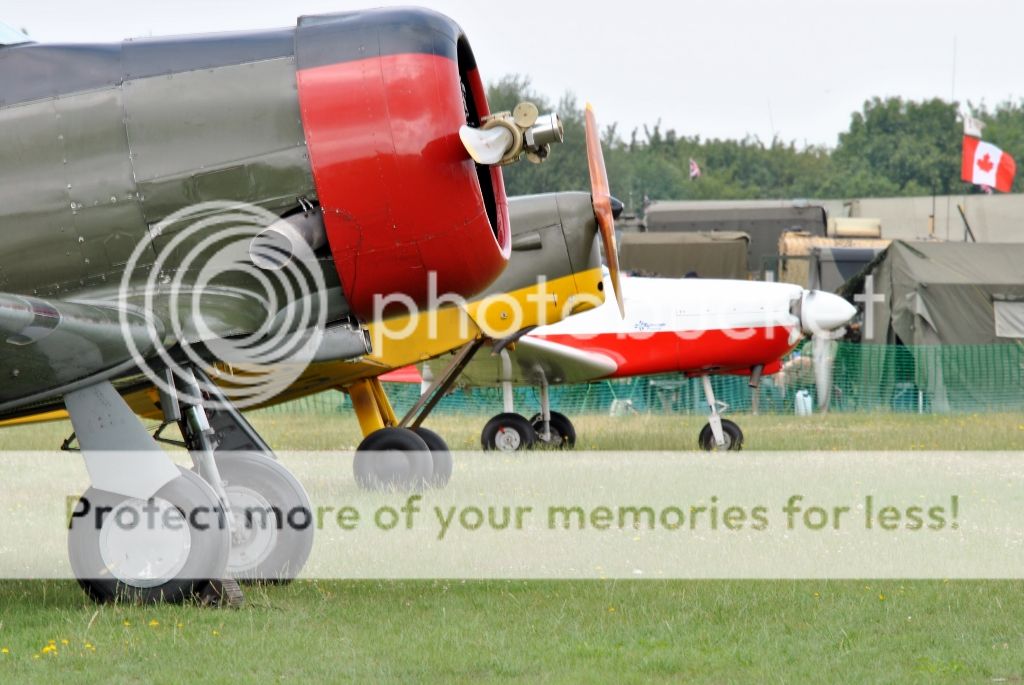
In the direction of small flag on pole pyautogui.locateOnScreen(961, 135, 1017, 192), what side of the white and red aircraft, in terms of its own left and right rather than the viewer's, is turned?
left

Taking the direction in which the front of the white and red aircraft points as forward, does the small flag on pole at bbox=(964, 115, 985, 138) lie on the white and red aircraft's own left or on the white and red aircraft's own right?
on the white and red aircraft's own left

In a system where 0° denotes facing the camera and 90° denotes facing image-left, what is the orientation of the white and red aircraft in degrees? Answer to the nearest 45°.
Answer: approximately 270°

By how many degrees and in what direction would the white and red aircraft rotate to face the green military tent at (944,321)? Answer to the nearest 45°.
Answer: approximately 45° to its left
